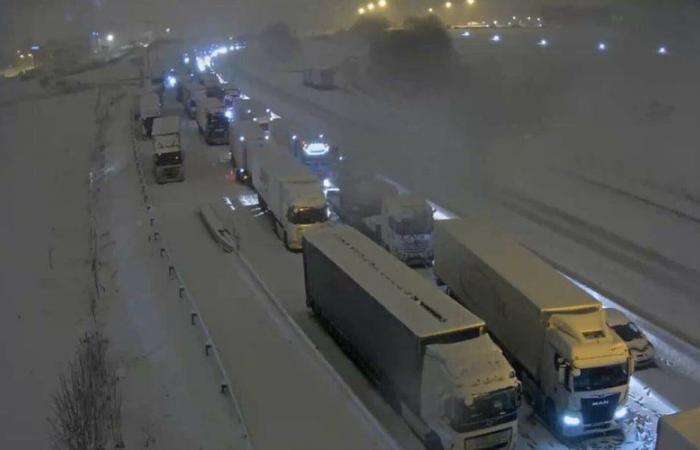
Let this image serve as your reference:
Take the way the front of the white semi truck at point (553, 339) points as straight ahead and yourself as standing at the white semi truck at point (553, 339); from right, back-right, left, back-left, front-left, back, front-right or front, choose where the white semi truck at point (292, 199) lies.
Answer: back

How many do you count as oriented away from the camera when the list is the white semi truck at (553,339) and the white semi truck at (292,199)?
0

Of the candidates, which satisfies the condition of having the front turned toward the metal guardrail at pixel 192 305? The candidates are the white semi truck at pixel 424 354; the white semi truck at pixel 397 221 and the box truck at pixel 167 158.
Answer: the box truck

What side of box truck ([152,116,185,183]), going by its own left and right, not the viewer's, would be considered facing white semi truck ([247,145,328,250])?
front

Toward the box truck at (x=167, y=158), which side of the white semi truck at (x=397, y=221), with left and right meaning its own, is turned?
back

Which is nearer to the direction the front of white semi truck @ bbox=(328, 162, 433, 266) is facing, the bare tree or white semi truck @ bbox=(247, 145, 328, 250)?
the bare tree

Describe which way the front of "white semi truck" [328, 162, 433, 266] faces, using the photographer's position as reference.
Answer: facing the viewer and to the right of the viewer

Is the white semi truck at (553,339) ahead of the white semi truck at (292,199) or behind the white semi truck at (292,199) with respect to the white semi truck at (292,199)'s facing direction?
ahead

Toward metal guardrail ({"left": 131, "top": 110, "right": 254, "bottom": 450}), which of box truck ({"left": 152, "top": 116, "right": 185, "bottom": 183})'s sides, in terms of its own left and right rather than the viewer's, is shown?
front

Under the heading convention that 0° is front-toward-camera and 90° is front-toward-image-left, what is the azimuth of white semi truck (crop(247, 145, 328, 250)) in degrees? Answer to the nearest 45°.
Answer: approximately 315°

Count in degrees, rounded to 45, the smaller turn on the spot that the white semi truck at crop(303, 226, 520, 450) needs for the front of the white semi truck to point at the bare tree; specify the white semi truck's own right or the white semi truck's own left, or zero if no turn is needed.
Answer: approximately 135° to the white semi truck's own right

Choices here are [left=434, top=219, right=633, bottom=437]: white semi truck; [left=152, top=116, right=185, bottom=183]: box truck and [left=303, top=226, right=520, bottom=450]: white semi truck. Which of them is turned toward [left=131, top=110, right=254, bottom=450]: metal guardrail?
the box truck

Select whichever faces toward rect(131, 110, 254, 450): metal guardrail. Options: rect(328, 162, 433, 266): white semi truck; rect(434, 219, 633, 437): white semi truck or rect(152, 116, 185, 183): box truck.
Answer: the box truck

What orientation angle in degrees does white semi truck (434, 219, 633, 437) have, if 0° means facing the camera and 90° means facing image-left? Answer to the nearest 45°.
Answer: approximately 315°

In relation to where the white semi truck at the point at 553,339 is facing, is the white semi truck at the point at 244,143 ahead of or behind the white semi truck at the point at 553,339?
behind

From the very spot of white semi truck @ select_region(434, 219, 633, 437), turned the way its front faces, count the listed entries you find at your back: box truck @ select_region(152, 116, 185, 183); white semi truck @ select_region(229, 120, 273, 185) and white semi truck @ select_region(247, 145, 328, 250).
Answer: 3
